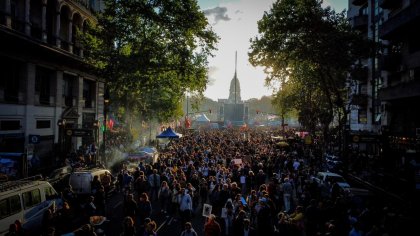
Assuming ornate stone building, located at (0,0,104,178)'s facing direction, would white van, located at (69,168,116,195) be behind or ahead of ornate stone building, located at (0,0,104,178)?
ahead

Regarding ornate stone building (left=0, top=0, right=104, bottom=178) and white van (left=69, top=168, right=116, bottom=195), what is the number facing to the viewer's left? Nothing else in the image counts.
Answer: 0

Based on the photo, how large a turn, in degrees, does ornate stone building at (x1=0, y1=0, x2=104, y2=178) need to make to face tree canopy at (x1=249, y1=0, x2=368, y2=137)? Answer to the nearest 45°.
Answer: approximately 45° to its left

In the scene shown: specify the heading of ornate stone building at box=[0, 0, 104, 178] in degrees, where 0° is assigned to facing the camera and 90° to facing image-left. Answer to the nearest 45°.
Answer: approximately 315°
